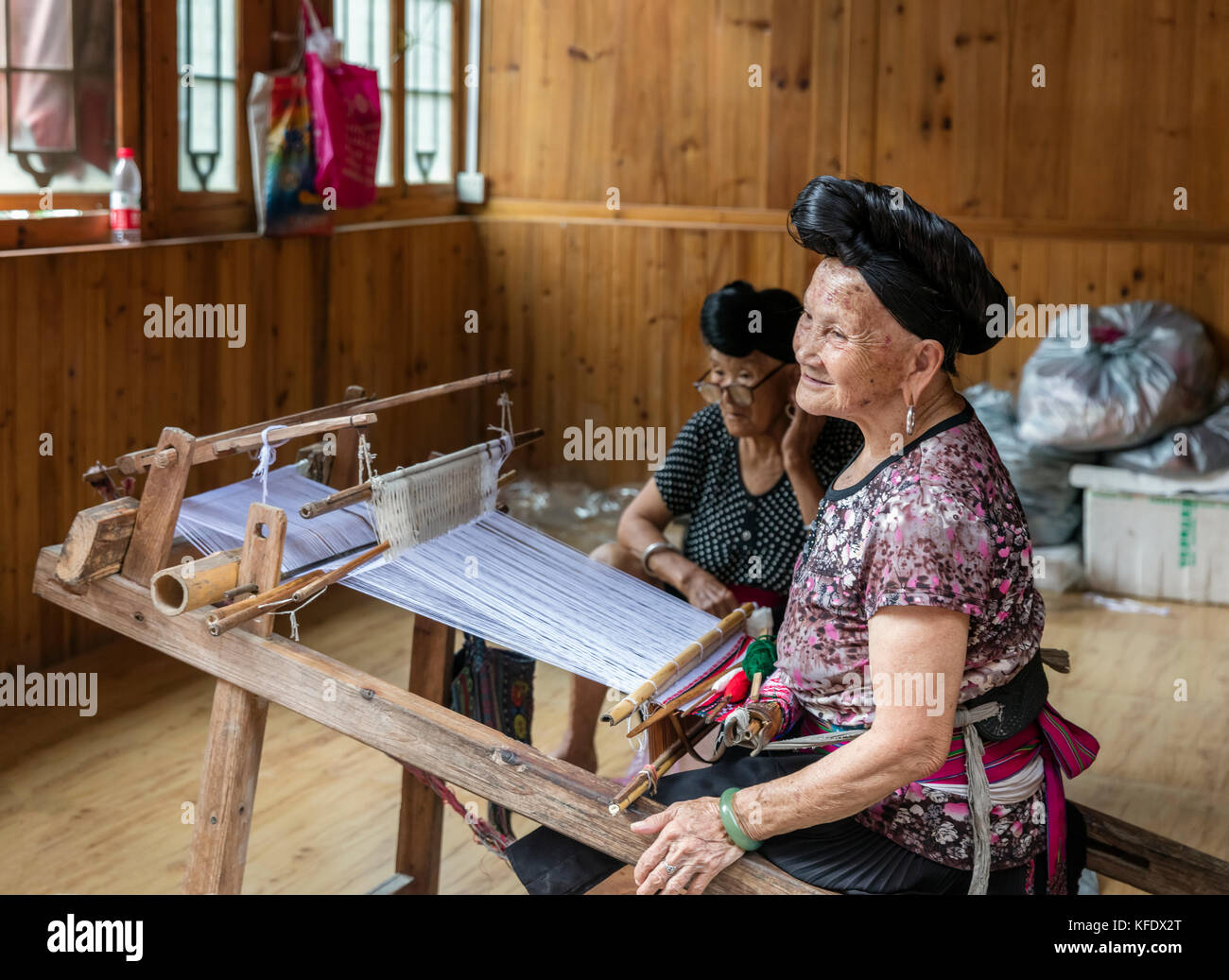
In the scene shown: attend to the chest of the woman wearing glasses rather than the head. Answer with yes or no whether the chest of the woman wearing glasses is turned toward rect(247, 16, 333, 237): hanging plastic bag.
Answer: no

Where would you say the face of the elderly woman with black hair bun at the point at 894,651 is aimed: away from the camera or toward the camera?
toward the camera

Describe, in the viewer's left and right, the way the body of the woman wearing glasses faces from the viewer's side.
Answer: facing the viewer and to the left of the viewer

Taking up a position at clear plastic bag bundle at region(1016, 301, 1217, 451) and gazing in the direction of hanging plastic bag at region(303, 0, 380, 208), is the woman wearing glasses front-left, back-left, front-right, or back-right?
front-left

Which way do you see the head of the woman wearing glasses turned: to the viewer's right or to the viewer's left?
to the viewer's left

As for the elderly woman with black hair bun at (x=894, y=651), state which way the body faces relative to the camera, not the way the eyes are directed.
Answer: to the viewer's left

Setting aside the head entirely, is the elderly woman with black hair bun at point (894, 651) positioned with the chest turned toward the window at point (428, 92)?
no

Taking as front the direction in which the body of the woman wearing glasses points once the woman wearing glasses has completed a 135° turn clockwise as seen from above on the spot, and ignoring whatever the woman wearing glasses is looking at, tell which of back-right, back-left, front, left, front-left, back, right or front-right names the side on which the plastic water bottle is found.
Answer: front-left

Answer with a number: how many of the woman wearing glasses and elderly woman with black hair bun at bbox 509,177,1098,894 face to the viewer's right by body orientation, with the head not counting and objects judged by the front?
0

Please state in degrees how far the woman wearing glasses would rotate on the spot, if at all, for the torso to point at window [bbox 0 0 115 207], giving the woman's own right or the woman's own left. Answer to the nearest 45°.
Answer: approximately 90° to the woman's own right

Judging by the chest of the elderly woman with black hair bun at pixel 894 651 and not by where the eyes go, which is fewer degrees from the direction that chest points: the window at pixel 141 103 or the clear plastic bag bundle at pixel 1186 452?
the window

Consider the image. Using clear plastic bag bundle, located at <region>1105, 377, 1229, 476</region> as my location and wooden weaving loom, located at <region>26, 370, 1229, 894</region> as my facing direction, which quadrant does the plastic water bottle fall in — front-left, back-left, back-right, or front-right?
front-right

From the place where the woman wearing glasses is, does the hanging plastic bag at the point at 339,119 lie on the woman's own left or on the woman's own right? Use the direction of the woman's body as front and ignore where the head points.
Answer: on the woman's own right
